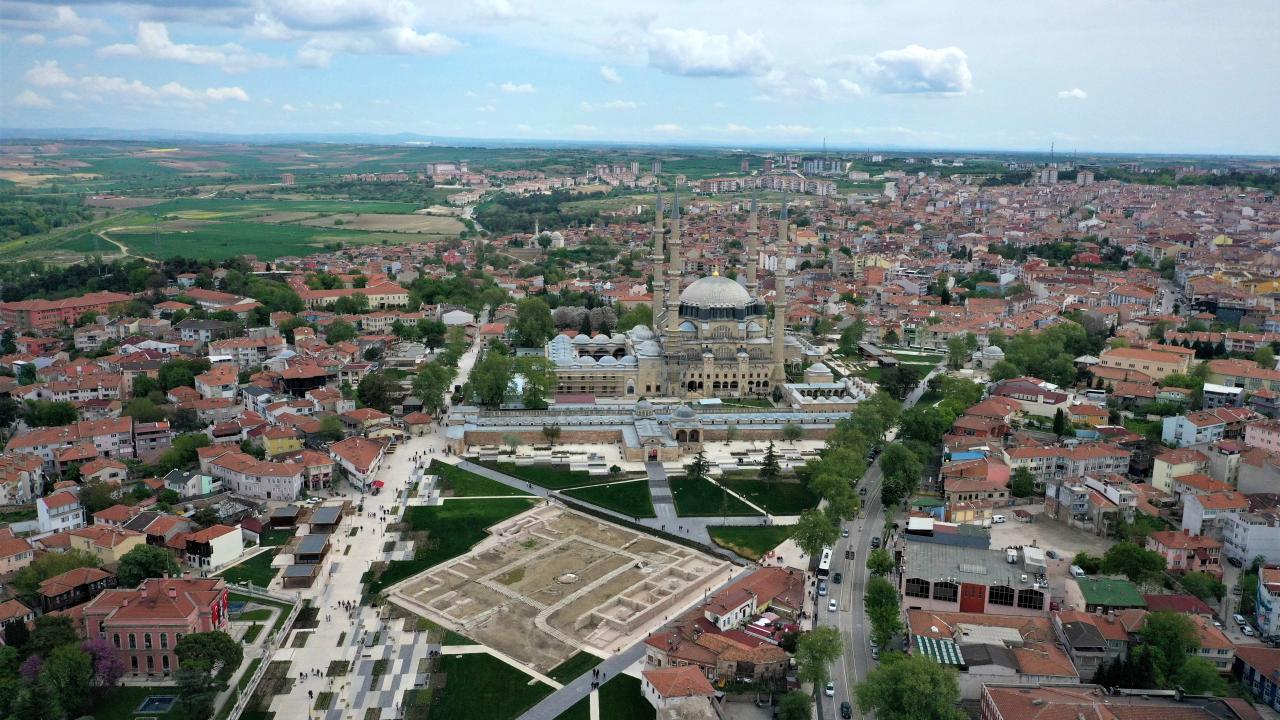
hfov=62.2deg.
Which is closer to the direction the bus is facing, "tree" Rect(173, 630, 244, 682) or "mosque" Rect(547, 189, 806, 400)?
the tree

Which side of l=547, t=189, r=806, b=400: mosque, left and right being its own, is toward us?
left

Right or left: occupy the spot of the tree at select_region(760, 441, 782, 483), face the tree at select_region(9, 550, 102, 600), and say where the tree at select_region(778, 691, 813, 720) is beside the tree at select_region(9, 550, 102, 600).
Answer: left

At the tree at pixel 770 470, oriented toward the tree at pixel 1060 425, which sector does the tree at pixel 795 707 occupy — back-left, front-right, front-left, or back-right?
back-right

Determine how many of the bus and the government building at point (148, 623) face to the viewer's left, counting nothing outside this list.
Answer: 0

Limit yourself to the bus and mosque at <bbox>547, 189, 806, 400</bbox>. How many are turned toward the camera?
1

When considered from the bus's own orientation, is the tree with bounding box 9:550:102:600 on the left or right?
on its right

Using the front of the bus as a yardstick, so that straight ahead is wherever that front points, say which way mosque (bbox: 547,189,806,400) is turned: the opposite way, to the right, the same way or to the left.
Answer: to the right

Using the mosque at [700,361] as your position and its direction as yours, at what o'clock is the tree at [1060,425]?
The tree is roughly at 7 o'clock from the mosque.

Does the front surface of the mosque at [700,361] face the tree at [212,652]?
no

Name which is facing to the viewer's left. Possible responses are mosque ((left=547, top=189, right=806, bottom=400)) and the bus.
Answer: the mosque

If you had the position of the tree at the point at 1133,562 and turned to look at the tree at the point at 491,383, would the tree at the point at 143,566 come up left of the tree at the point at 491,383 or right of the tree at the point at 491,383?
left

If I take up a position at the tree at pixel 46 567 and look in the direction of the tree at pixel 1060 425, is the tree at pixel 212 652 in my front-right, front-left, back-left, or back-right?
front-right

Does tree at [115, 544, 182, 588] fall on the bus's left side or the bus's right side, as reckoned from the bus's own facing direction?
on its right
